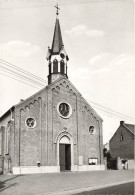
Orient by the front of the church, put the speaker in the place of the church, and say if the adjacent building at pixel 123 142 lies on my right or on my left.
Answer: on my left

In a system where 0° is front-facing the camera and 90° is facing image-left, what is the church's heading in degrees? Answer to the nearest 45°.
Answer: approximately 315°
